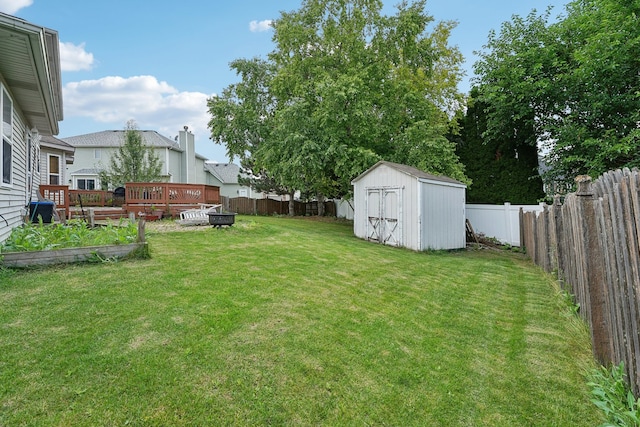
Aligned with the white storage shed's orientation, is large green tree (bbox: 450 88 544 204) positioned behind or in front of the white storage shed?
behind

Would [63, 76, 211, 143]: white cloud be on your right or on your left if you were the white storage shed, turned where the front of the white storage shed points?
on your right

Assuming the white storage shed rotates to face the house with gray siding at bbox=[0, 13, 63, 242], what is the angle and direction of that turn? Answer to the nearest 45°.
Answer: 0° — it already faces it

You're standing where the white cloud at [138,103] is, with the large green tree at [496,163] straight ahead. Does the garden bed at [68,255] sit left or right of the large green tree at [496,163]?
right

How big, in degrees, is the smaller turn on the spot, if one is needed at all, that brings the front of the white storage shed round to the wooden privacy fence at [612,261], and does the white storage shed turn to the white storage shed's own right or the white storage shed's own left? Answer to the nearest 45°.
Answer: approximately 45° to the white storage shed's own left

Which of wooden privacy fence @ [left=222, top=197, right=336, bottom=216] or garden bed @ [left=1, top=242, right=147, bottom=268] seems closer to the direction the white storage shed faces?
the garden bed

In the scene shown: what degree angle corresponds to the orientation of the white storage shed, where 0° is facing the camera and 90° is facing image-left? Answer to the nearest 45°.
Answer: approximately 45°

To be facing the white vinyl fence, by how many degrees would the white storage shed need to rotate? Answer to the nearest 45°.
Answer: approximately 180°

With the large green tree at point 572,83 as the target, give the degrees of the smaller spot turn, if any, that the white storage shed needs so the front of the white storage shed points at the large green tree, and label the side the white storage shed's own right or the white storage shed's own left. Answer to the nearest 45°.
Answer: approximately 180°

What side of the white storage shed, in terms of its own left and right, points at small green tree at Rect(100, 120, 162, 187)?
right
